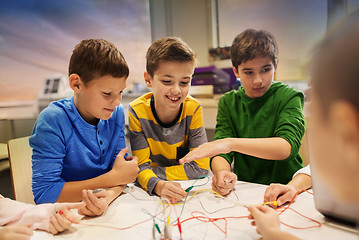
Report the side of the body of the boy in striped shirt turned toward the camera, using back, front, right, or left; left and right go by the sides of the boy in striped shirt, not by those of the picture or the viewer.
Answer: front

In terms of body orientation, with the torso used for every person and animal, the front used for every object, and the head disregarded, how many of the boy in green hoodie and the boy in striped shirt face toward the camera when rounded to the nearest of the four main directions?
2

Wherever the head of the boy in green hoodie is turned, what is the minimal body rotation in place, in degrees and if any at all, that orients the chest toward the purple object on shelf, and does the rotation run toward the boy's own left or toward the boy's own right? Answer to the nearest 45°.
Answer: approximately 180°

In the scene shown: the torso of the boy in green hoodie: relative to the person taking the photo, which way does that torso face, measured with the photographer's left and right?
facing the viewer

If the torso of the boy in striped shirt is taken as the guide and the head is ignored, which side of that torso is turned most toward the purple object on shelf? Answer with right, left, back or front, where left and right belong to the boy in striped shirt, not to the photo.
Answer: back
